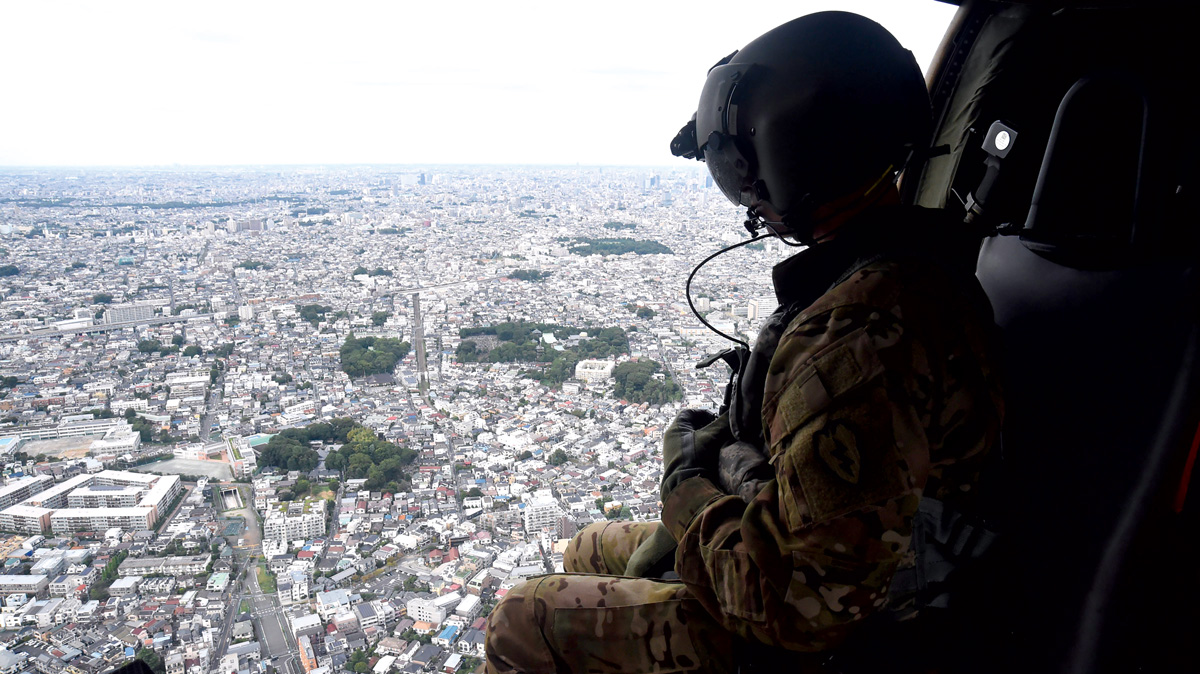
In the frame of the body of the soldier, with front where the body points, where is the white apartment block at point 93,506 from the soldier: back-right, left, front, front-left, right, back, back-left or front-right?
front-right

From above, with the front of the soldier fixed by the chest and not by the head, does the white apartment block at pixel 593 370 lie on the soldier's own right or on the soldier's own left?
on the soldier's own right

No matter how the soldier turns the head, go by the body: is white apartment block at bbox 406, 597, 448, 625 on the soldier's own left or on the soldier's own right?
on the soldier's own right

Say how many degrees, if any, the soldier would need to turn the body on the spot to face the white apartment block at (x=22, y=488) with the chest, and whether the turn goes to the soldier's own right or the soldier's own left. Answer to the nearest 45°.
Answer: approximately 45° to the soldier's own right

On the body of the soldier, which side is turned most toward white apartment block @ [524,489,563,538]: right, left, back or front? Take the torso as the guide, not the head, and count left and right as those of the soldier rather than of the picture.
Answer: right

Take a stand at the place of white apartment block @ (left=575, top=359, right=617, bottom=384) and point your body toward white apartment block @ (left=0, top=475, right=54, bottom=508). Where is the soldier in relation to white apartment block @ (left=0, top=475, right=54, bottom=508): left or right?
left

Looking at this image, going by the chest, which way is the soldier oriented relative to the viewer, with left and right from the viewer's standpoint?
facing to the left of the viewer

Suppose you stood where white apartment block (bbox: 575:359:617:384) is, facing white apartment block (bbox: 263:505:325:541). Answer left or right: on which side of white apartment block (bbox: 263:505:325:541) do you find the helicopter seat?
left

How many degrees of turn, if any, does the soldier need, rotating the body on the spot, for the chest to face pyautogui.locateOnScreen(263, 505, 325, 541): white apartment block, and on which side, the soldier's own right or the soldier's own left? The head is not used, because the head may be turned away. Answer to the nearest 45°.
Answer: approximately 45° to the soldier's own right
